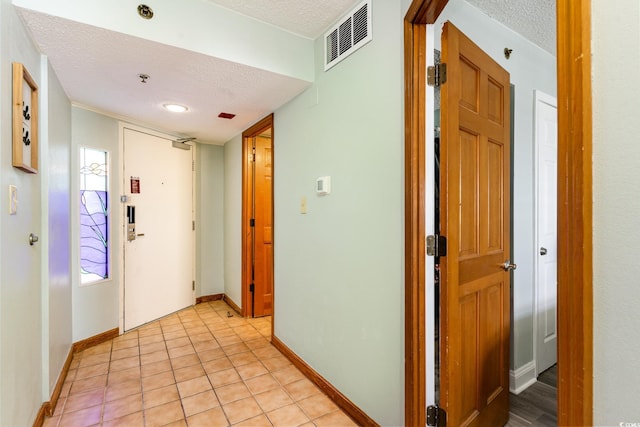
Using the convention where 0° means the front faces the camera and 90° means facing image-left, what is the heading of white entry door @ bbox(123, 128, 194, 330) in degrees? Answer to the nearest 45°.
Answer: approximately 315°

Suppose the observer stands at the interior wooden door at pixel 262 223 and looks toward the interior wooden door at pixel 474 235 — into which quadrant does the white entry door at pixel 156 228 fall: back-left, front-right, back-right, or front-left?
back-right

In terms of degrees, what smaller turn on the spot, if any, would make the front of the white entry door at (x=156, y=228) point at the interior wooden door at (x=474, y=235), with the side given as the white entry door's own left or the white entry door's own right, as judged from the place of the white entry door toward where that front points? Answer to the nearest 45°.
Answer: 0° — it already faces it
